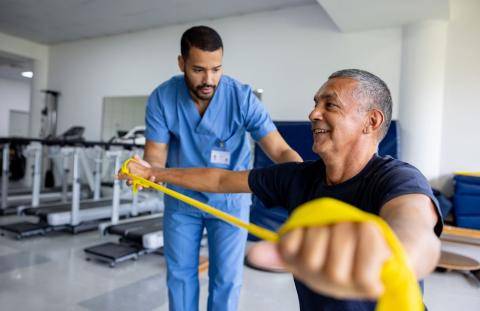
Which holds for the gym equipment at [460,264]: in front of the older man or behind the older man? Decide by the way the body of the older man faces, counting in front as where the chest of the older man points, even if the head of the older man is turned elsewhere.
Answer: behind

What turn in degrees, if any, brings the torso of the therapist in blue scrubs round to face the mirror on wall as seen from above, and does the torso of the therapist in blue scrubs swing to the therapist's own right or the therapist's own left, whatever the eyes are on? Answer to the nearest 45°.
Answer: approximately 180°

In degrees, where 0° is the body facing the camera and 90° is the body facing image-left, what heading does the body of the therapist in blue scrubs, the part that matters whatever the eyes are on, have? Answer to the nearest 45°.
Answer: approximately 0°

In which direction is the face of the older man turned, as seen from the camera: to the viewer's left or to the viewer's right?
to the viewer's left

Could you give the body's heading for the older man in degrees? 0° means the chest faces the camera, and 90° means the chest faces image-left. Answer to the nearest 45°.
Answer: approximately 45°

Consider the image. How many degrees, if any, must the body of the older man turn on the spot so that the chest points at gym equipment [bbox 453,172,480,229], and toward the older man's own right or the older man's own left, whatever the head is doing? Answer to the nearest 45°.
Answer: approximately 180°

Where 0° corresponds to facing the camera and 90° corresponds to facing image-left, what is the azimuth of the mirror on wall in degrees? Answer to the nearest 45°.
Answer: approximately 0°

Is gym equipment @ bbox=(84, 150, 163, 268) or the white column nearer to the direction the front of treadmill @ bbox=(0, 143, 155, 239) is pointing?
the white column

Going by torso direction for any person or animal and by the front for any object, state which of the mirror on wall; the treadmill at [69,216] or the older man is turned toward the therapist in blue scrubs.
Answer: the mirror on wall

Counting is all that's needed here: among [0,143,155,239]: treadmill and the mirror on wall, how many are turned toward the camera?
1
